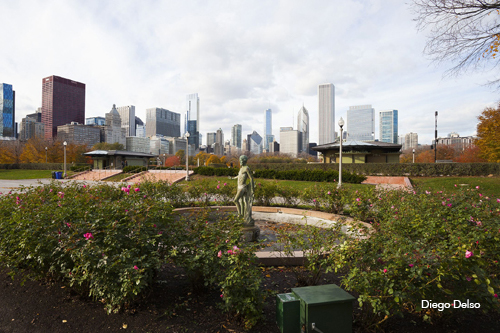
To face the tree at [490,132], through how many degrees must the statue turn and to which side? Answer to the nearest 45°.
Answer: approximately 180°

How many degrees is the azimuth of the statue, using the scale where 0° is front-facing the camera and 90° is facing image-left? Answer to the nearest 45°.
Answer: approximately 45°

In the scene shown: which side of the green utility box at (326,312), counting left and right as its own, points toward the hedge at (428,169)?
back

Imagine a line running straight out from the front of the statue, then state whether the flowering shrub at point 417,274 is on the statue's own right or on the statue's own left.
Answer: on the statue's own left

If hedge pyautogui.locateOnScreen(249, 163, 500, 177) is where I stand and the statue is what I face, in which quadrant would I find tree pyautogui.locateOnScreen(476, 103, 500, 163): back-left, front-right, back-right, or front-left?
back-left

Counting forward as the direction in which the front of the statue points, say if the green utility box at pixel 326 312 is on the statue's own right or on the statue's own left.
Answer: on the statue's own left

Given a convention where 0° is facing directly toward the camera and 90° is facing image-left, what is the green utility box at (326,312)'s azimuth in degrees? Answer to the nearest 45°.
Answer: approximately 0°
